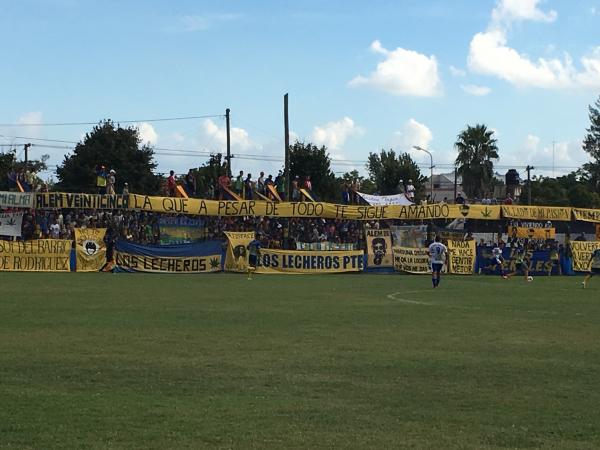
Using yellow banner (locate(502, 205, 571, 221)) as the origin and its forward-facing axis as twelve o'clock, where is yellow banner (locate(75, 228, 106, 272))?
yellow banner (locate(75, 228, 106, 272)) is roughly at 2 o'clock from yellow banner (locate(502, 205, 571, 221)).

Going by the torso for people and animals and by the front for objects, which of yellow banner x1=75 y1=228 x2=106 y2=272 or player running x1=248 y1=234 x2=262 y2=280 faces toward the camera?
the yellow banner

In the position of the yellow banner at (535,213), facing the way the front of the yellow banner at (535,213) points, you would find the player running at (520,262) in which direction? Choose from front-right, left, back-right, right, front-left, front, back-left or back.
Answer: front

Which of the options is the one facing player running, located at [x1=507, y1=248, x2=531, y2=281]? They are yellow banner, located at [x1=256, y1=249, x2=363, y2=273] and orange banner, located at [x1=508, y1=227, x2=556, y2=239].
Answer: orange banner, located at [x1=508, y1=227, x2=556, y2=239]

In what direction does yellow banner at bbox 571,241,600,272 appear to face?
toward the camera

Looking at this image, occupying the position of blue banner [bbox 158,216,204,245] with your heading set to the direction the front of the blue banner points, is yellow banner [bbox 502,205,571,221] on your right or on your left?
on your left

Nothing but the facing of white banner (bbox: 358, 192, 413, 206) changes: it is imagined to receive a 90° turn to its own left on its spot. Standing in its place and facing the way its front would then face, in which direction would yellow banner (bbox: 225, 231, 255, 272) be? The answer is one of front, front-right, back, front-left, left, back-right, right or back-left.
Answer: back-right

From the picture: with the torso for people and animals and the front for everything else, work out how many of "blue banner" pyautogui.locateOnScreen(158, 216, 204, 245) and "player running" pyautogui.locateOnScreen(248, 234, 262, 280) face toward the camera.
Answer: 1

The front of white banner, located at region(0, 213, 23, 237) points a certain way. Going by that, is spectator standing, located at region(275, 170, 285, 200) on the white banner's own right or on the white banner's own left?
on the white banner's own left

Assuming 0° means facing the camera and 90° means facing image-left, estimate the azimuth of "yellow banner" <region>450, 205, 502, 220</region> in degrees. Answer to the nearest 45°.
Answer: approximately 0°

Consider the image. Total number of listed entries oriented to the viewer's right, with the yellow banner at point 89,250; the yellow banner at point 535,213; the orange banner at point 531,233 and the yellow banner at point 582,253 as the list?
0

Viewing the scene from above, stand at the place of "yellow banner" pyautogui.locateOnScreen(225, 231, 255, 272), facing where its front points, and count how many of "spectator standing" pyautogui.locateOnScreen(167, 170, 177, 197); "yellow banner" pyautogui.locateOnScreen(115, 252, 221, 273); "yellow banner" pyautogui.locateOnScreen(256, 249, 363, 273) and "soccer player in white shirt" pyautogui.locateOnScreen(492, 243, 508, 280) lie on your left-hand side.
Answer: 2

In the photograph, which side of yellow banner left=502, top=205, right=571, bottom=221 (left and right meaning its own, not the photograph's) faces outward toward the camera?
front

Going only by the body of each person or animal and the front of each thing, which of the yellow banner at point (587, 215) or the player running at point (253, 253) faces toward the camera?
the yellow banner

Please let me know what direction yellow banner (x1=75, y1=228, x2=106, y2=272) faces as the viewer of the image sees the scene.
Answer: facing the viewer

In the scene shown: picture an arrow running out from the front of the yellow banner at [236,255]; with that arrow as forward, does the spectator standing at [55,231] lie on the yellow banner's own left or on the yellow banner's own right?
on the yellow banner's own right

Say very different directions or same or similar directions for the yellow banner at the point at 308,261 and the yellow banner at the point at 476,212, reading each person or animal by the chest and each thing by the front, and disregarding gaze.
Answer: same or similar directions
